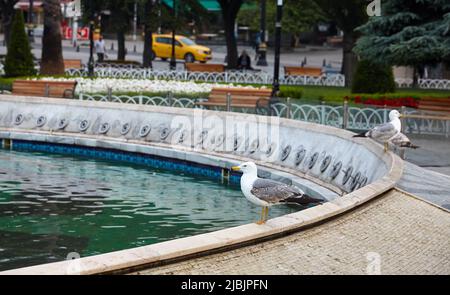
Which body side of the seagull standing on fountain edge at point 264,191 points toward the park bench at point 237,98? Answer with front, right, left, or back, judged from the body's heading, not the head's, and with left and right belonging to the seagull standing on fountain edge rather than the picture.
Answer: right

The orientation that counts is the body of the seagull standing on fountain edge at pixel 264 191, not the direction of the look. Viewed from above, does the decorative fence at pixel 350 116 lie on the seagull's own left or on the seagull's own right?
on the seagull's own right

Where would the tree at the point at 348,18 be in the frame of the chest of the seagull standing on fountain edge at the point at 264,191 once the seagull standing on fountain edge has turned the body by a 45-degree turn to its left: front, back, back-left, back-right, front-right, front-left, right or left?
back-right

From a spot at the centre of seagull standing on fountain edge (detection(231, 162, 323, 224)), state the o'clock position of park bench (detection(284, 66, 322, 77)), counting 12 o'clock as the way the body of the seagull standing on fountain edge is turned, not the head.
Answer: The park bench is roughly at 3 o'clock from the seagull standing on fountain edge.

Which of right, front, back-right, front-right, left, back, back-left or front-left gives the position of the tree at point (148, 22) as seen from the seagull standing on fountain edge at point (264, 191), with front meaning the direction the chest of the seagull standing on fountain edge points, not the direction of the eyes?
right

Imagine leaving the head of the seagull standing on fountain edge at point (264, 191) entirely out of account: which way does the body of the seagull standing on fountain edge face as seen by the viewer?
to the viewer's left

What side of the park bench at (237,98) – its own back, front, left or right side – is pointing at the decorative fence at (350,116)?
left

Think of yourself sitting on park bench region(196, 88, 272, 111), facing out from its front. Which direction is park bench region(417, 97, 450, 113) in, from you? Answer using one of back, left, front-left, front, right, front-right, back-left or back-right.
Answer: back-left

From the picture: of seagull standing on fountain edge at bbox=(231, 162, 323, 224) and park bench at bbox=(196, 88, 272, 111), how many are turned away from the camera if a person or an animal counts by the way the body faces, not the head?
0

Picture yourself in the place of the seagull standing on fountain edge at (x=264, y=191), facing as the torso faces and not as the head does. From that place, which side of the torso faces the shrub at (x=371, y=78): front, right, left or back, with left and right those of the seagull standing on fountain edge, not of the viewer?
right

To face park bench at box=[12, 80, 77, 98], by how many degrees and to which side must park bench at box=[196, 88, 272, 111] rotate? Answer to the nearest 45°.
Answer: approximately 45° to its right

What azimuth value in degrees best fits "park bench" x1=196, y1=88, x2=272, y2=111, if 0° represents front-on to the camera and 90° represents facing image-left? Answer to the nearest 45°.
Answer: approximately 45°

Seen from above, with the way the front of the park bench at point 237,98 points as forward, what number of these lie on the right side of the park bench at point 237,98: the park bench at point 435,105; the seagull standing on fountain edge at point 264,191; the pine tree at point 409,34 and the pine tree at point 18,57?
1

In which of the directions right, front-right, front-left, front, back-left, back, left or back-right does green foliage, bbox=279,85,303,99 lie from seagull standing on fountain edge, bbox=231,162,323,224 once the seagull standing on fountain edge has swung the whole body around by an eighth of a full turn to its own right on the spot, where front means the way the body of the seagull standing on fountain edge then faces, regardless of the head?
front-right
